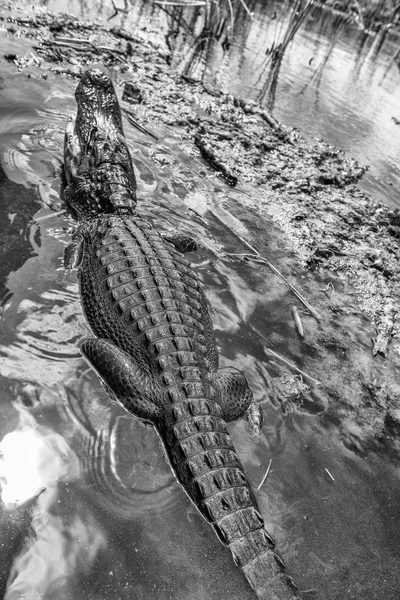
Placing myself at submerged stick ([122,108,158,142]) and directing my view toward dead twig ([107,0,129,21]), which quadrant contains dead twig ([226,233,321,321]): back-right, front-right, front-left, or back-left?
back-right

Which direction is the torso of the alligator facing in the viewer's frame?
away from the camera

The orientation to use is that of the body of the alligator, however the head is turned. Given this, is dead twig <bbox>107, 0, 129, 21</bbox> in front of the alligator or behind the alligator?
in front

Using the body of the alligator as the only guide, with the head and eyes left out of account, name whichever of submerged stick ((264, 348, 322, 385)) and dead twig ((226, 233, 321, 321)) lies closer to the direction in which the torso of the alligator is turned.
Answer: the dead twig

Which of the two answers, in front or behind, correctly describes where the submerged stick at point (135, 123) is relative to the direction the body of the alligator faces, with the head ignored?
in front

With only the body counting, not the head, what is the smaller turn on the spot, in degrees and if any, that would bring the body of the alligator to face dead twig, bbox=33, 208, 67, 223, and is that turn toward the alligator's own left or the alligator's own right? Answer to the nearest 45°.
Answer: approximately 45° to the alligator's own left
